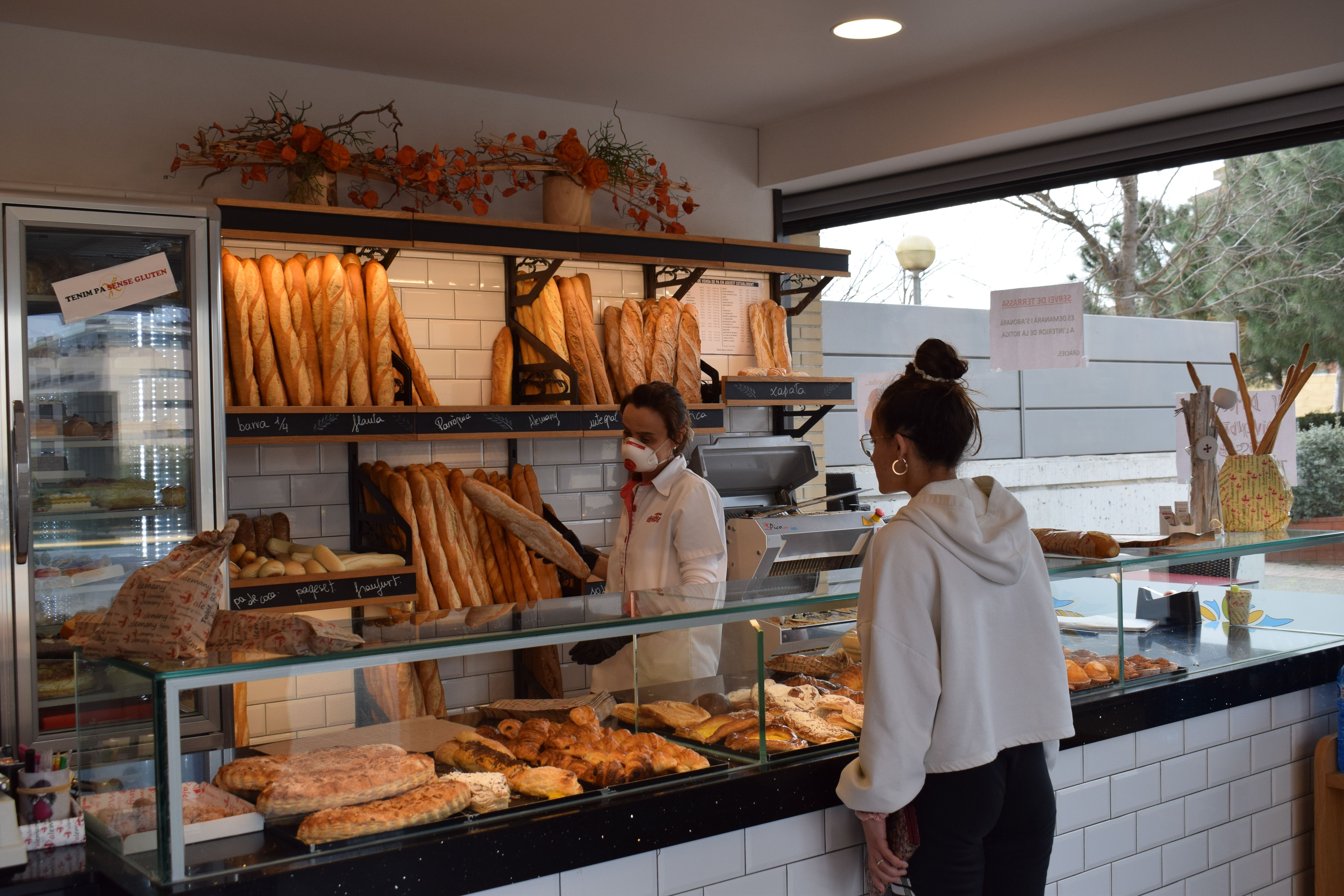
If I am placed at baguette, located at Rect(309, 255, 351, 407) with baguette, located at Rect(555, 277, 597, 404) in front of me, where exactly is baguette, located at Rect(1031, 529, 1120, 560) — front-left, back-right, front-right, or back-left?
front-right

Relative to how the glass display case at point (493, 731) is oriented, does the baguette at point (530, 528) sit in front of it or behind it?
behind

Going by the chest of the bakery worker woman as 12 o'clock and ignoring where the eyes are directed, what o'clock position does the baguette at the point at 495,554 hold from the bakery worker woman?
The baguette is roughly at 3 o'clock from the bakery worker woman.

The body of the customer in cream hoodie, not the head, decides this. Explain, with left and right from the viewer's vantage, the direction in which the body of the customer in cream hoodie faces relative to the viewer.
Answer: facing away from the viewer and to the left of the viewer

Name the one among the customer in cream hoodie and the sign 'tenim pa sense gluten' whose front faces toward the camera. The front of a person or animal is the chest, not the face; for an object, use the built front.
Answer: the sign 'tenim pa sense gluten'

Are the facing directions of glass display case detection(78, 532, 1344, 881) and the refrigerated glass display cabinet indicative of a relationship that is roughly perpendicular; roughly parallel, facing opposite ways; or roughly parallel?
roughly parallel

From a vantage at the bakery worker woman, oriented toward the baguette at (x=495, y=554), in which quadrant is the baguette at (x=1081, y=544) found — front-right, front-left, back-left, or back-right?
back-right

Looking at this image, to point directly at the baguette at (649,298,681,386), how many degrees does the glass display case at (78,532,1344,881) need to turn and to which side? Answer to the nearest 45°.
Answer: approximately 135° to its left

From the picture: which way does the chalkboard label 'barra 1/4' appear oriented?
toward the camera

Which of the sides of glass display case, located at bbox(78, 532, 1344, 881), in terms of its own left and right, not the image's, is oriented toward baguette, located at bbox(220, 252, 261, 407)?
back

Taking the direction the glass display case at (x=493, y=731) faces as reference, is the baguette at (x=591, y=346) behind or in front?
behind

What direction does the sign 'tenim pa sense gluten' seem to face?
toward the camera

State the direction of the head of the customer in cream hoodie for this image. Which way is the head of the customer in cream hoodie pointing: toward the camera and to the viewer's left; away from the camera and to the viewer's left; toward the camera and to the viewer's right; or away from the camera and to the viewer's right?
away from the camera and to the viewer's left

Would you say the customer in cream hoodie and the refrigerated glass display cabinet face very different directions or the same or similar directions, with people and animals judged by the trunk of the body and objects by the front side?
very different directions

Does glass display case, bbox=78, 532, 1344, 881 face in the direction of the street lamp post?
no
